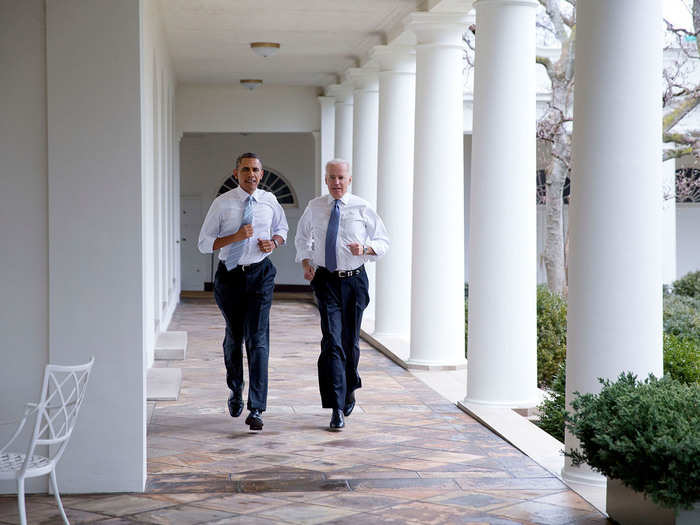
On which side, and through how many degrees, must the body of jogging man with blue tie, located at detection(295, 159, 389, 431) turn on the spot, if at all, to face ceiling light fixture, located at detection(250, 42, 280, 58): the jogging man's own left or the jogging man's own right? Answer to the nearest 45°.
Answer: approximately 180°

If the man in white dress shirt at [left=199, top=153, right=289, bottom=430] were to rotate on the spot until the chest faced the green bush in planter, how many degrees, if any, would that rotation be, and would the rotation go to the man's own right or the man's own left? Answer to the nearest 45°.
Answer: approximately 45° to the man's own left

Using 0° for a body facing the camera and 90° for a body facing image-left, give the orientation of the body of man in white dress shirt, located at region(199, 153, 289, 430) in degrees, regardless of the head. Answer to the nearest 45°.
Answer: approximately 0°

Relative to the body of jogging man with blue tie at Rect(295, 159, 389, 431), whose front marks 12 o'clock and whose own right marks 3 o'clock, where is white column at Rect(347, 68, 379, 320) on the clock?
The white column is roughly at 6 o'clock from the jogging man with blue tie.

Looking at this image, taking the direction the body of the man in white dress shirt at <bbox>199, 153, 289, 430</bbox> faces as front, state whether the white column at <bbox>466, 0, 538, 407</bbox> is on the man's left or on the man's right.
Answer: on the man's left

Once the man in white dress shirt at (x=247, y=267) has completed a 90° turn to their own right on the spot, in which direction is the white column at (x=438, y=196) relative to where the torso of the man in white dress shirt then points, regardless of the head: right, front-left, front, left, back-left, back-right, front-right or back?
back-right

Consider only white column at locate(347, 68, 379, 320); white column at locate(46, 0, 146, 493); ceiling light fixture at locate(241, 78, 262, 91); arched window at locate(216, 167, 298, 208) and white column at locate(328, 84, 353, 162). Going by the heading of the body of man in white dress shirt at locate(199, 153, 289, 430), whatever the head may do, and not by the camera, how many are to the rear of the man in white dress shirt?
4

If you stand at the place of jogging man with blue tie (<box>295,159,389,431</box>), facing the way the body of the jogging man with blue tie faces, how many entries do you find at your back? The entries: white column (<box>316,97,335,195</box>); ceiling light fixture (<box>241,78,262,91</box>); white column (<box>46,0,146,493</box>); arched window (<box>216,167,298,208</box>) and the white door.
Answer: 4

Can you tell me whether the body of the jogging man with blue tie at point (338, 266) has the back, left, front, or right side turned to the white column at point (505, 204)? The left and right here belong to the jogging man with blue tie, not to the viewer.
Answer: left

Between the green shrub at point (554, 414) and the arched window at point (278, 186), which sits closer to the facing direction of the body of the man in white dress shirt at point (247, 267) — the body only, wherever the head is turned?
the green shrub

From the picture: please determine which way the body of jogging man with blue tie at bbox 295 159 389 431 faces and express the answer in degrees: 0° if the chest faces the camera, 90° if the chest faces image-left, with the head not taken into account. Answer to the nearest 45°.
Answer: approximately 0°

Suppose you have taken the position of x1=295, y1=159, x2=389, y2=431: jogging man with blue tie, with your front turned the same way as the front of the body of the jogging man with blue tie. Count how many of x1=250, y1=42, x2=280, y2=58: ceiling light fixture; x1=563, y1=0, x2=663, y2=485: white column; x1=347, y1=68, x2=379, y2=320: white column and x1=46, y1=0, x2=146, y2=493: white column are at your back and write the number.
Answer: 2

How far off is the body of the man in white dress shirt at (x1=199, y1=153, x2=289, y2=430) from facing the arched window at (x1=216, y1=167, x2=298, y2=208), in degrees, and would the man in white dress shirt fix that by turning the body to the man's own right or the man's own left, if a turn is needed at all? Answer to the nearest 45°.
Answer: approximately 180°

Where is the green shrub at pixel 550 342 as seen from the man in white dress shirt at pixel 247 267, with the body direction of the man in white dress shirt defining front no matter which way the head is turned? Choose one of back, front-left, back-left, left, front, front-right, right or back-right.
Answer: back-left
